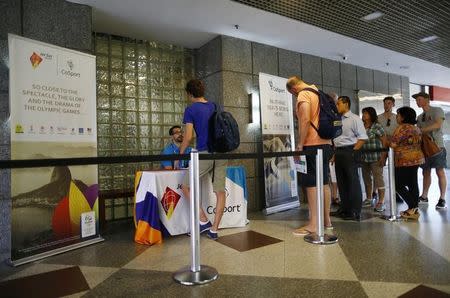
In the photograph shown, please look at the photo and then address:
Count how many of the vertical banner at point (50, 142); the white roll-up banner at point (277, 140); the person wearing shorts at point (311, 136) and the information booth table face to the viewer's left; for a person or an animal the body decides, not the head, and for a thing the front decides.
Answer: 1

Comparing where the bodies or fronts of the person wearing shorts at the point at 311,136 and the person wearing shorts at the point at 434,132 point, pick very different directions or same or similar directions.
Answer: same or similar directions

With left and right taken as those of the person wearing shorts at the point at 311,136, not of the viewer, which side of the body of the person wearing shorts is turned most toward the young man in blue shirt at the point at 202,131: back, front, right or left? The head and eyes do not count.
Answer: front

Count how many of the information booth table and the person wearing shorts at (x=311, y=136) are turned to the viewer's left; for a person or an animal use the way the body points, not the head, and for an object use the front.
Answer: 1

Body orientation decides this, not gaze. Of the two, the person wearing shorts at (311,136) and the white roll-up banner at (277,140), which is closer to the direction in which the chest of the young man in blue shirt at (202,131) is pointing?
the white roll-up banner

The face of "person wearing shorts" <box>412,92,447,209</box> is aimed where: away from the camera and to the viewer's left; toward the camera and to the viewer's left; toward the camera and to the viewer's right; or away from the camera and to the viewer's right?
toward the camera and to the viewer's left

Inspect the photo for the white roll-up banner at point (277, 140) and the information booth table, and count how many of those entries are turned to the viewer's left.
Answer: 0

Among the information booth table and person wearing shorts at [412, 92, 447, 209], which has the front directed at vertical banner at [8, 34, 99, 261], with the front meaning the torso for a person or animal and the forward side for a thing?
the person wearing shorts

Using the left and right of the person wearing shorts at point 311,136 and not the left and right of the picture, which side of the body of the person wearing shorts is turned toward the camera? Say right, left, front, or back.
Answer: left

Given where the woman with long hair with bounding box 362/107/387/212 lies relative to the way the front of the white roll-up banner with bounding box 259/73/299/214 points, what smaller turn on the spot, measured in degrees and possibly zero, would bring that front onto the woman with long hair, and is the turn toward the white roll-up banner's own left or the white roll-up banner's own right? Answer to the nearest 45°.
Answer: approximately 45° to the white roll-up banner's own left

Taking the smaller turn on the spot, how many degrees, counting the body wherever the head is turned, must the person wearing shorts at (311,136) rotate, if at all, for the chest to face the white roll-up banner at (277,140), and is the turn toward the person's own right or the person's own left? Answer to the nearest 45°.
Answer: approximately 90° to the person's own right

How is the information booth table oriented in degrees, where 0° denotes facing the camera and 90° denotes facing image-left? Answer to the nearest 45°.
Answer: approximately 315°

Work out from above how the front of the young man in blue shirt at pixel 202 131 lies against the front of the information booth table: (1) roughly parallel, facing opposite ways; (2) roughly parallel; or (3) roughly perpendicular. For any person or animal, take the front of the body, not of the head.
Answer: roughly parallel, facing opposite ways

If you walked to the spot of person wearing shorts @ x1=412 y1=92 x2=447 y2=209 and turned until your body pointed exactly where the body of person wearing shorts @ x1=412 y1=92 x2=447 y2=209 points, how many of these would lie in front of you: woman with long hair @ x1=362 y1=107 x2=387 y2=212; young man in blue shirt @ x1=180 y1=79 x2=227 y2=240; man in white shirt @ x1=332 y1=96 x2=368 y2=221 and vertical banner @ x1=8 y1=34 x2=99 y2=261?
4
